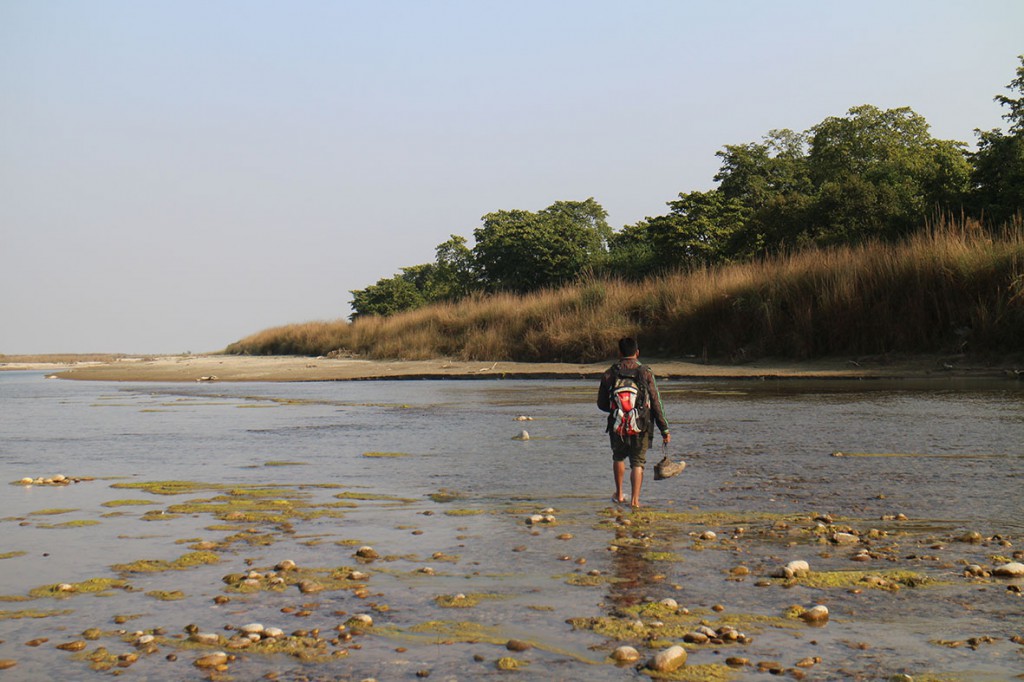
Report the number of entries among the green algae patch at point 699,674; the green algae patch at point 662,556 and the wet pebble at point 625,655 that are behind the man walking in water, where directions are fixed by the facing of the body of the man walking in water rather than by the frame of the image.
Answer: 3

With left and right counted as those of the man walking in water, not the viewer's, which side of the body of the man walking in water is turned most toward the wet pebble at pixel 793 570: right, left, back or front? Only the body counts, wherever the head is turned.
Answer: back

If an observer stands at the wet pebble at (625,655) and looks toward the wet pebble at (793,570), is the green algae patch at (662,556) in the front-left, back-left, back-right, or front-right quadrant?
front-left

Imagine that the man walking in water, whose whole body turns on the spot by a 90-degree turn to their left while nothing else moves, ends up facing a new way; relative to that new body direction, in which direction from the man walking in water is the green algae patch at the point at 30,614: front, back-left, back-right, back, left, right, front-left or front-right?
front-left

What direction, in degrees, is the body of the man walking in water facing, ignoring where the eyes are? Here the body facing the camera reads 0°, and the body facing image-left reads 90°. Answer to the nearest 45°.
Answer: approximately 180°

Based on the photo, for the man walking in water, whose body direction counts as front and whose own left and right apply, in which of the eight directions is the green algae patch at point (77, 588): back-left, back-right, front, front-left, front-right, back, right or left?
back-left

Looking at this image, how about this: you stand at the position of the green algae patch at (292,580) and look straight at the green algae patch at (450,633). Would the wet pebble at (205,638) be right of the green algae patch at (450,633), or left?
right

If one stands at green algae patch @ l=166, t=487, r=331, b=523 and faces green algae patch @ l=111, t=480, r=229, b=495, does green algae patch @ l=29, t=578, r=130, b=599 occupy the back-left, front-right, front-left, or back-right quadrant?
back-left

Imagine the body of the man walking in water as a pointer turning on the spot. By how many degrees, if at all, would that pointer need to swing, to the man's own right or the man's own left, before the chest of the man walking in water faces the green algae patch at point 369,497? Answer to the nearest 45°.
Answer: approximately 90° to the man's own left

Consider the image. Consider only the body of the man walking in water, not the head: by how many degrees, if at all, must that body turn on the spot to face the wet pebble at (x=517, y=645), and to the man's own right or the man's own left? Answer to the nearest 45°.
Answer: approximately 180°

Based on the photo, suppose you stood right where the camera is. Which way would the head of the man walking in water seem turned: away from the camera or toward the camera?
away from the camera

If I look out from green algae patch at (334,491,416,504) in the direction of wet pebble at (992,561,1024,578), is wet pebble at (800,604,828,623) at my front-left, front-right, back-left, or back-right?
front-right

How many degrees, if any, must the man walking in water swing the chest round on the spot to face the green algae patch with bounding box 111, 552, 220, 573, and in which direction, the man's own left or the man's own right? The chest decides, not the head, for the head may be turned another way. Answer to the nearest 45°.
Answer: approximately 135° to the man's own left

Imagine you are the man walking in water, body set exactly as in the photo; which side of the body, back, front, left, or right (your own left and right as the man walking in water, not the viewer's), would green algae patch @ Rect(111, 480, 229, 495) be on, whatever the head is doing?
left

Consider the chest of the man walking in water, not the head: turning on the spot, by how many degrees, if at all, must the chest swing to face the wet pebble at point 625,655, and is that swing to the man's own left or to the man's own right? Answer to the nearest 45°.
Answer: approximately 180°

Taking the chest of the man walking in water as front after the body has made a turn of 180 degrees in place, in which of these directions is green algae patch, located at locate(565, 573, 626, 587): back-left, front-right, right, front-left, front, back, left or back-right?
front

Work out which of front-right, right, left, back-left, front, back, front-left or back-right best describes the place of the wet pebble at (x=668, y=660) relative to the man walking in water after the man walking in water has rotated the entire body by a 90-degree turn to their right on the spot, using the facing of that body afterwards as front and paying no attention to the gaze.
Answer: right

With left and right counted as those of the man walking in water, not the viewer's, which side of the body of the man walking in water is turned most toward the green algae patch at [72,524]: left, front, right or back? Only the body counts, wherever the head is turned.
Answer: left

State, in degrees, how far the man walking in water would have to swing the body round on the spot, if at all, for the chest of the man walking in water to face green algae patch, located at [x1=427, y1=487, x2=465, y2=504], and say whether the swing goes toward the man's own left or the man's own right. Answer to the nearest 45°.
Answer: approximately 90° to the man's own left
